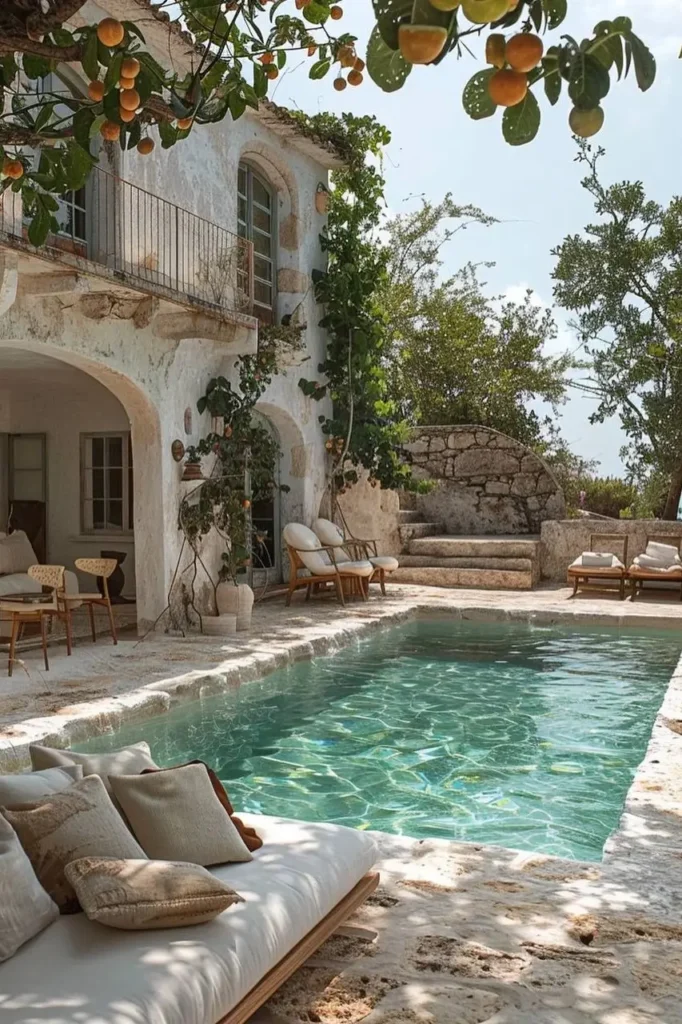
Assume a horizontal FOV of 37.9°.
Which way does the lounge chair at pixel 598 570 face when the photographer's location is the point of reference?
facing the viewer and to the left of the viewer

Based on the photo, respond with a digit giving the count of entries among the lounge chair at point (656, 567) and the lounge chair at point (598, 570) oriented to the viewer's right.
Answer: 0

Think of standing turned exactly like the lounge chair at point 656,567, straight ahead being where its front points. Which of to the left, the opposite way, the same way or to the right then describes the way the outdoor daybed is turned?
to the left

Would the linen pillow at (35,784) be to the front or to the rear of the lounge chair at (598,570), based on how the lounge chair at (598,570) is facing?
to the front

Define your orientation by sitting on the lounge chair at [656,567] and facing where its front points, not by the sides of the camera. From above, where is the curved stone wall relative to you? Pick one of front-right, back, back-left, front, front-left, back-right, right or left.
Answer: back-right

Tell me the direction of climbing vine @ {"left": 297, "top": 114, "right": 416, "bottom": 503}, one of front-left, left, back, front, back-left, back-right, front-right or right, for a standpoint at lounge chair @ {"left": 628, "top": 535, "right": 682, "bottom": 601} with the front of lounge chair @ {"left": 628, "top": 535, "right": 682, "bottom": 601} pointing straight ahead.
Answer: right

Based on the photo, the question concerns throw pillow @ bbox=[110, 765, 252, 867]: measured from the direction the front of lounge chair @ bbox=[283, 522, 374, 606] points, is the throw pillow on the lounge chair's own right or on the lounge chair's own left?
on the lounge chair's own right

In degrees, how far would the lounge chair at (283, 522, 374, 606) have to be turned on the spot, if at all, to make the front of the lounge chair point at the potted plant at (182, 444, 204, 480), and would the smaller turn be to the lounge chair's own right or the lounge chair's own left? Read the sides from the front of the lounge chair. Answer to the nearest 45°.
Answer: approximately 135° to the lounge chair's own right

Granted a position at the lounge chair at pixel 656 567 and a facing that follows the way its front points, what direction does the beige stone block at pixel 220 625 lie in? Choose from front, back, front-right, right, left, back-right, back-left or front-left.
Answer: front-right
